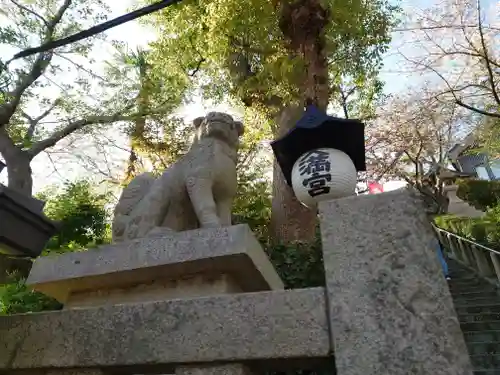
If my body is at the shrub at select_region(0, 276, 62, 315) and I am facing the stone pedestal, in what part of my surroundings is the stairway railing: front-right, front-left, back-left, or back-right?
front-left

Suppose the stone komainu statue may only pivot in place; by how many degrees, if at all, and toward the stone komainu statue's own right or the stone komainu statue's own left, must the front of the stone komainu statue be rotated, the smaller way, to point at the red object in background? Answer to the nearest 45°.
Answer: approximately 90° to the stone komainu statue's own left

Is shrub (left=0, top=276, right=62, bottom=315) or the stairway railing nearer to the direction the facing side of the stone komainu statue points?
the stairway railing

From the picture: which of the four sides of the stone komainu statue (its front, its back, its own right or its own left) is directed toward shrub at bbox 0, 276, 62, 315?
back

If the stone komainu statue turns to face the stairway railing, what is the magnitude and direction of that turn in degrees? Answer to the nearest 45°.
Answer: approximately 90° to its left

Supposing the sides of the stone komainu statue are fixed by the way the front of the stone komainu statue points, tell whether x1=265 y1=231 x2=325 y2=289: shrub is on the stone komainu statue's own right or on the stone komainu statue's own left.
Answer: on the stone komainu statue's own left

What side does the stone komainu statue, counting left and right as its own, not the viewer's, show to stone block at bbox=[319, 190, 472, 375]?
front

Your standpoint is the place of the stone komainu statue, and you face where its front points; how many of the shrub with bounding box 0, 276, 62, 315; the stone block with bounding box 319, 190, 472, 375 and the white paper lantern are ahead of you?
2

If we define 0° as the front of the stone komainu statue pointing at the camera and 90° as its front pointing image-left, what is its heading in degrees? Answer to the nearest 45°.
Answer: approximately 315°

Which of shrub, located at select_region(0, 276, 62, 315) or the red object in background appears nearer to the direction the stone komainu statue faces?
the red object in background
